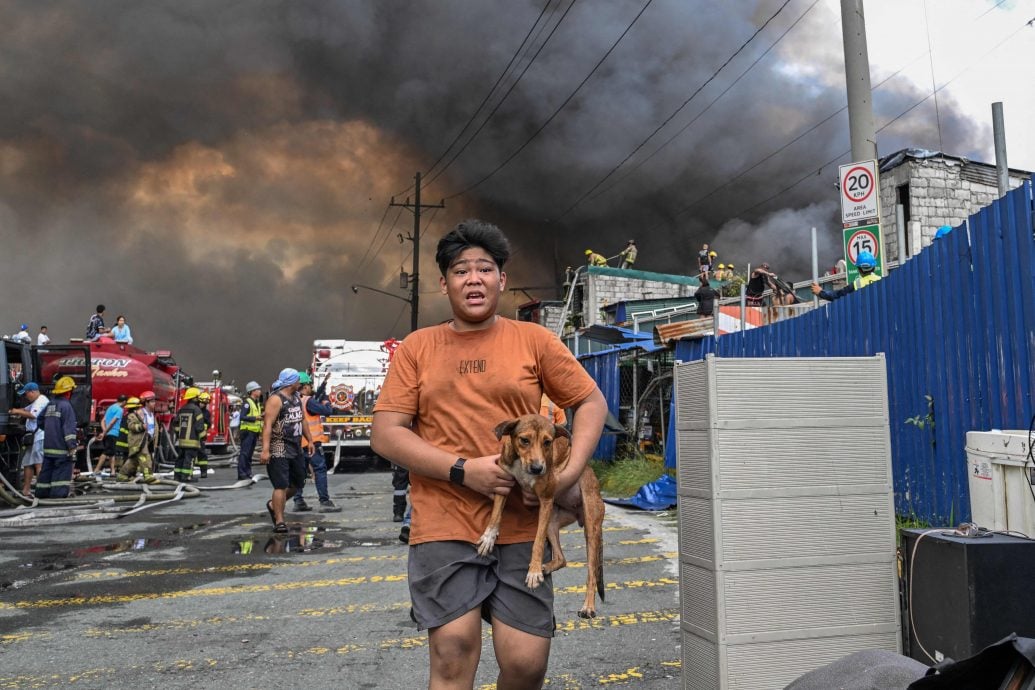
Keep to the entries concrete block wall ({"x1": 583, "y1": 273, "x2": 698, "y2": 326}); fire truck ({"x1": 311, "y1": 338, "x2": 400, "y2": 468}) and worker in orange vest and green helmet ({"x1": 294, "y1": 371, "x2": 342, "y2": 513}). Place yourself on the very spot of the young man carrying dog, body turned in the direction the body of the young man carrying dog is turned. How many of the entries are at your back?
3

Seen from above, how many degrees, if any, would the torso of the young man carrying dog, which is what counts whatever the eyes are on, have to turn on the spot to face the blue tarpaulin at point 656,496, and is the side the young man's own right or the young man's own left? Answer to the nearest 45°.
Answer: approximately 180°

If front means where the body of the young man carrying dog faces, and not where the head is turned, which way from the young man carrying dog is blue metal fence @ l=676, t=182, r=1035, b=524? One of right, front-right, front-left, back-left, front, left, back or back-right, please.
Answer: back-left

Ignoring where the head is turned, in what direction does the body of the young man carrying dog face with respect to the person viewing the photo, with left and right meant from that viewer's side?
facing the viewer

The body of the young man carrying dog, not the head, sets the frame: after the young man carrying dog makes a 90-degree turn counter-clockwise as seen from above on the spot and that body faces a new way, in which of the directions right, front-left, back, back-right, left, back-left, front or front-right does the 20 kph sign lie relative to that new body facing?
front-left

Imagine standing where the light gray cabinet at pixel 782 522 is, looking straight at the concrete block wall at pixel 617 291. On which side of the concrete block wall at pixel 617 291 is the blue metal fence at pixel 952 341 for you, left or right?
right
